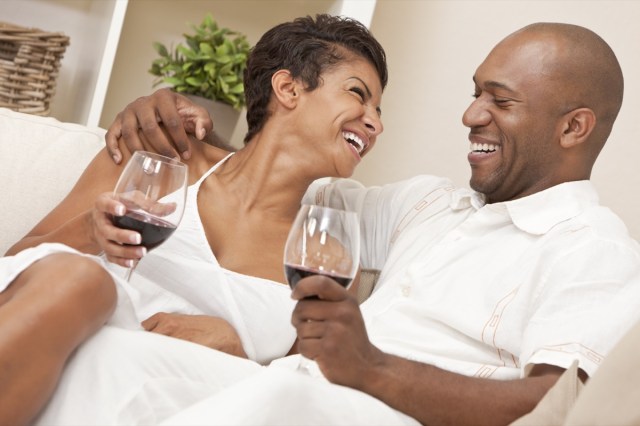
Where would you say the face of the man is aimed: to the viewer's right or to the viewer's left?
to the viewer's left

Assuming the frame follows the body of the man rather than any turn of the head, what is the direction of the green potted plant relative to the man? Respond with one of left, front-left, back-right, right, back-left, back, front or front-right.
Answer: right

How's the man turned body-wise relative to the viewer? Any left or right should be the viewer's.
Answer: facing the viewer and to the left of the viewer

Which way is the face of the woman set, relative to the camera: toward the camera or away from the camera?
toward the camera

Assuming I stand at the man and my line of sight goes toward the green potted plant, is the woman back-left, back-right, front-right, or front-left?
front-left

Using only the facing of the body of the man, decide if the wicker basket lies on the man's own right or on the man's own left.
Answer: on the man's own right
